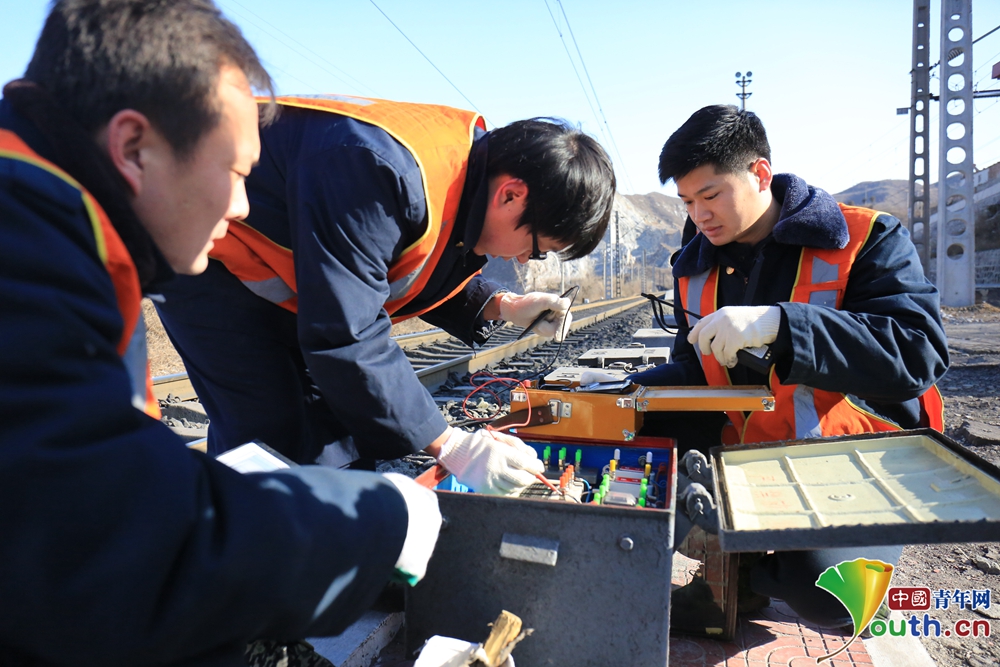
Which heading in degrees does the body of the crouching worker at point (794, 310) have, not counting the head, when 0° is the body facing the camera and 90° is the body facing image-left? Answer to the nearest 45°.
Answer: approximately 45°

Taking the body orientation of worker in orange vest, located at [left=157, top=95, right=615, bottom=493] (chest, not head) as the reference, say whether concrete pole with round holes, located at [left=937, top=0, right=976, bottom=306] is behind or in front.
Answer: in front

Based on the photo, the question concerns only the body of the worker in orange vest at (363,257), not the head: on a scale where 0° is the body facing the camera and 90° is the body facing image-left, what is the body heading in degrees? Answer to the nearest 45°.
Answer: approximately 270°

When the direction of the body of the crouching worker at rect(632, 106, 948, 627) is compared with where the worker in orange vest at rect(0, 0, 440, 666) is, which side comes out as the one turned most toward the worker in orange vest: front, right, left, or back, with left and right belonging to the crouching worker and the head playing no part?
front

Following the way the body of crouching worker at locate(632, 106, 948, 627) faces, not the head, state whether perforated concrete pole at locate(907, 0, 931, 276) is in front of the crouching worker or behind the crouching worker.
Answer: behind

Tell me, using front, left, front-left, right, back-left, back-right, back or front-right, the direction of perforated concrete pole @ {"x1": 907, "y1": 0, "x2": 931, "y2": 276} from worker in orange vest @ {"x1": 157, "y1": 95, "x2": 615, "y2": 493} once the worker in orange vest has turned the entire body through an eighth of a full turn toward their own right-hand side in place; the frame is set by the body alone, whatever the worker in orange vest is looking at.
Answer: left

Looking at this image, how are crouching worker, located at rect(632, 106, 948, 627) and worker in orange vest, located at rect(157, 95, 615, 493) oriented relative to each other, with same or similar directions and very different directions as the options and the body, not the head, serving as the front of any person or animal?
very different directions

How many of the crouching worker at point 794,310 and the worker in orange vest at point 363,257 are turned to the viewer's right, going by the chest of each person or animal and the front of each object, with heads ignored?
1

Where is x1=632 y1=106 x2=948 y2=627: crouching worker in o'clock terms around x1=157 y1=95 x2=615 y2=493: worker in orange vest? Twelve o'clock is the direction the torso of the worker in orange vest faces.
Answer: The crouching worker is roughly at 12 o'clock from the worker in orange vest.

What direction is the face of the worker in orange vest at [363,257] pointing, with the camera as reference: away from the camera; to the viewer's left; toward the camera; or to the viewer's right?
to the viewer's right

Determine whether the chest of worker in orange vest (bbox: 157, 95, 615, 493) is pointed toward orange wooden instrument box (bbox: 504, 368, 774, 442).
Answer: yes

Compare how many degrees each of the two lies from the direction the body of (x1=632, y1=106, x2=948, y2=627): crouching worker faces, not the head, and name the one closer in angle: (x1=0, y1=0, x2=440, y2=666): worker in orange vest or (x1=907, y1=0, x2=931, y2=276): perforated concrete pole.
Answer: the worker in orange vest

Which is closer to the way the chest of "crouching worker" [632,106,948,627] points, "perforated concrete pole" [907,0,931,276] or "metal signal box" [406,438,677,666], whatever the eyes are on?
the metal signal box

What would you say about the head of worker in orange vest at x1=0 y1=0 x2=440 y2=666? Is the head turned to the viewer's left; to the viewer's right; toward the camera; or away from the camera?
to the viewer's right

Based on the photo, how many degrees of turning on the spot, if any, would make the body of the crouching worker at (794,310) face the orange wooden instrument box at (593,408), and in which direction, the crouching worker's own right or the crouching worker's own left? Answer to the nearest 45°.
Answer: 0° — they already face it

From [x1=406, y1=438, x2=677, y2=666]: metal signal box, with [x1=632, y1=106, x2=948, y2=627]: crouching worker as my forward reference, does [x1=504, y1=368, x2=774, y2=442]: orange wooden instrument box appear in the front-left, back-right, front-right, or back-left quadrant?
front-left

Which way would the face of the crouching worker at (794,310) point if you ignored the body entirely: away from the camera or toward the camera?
toward the camera
